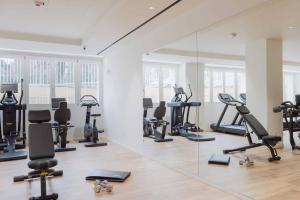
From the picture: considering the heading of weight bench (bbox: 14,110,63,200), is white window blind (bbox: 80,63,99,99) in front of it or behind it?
behind

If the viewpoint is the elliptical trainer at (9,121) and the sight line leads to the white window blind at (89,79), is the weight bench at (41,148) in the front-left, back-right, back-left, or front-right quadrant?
back-right

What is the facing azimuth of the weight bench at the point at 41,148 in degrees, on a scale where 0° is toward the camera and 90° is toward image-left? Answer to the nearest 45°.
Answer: approximately 0°

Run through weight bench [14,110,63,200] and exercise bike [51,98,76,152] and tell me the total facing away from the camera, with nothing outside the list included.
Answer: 1

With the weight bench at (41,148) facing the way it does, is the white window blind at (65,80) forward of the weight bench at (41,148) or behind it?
behind

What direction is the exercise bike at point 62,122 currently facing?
away from the camera

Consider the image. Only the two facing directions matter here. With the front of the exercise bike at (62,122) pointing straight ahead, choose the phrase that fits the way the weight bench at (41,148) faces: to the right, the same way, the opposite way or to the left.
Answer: the opposite way
